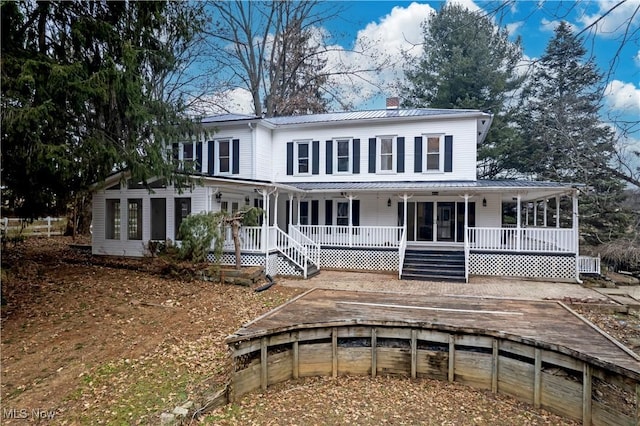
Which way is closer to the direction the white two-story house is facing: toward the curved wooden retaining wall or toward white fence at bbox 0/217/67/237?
the curved wooden retaining wall

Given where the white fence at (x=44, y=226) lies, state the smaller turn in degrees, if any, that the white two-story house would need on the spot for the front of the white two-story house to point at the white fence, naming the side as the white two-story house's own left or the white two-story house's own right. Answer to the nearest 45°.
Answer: approximately 90° to the white two-story house's own right

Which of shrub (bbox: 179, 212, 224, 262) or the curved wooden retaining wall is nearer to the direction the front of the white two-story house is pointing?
the curved wooden retaining wall

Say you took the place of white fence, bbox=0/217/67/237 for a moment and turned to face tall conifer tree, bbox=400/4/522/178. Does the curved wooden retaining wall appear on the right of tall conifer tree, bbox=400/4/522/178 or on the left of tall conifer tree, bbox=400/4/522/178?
right

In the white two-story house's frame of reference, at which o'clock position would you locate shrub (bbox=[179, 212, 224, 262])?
The shrub is roughly at 2 o'clock from the white two-story house.

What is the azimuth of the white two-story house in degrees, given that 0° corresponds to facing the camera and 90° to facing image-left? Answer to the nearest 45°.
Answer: approximately 0°

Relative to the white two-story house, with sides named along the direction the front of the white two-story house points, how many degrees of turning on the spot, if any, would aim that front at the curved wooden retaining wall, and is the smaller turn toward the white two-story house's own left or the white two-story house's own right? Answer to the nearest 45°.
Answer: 0° — it already faces it

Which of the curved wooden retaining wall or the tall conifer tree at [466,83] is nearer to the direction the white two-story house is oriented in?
the curved wooden retaining wall

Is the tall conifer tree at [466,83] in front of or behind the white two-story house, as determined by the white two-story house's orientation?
behind
